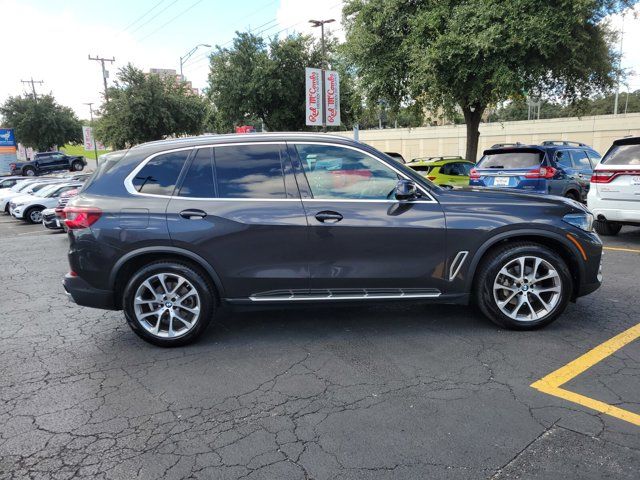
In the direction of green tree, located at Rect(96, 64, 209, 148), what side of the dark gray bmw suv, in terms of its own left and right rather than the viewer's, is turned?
left

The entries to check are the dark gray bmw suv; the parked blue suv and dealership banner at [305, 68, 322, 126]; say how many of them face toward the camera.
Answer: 1

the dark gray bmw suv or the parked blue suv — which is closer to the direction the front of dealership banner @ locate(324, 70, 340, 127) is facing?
the dark gray bmw suv

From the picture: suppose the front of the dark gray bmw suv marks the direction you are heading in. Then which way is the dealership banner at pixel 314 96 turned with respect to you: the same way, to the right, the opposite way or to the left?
to the right

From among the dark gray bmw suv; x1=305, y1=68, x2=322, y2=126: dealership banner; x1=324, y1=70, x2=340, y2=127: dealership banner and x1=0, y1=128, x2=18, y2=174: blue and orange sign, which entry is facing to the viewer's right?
the dark gray bmw suv

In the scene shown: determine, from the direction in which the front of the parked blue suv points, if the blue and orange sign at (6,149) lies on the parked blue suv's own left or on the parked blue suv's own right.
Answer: on the parked blue suv's own left

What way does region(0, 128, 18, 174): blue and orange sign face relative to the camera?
toward the camera

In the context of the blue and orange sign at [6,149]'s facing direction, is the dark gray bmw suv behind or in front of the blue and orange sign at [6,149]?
in front

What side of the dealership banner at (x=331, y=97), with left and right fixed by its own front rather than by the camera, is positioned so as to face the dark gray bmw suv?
front

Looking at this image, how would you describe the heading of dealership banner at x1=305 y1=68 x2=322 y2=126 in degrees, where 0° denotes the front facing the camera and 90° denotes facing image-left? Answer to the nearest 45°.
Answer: approximately 0°

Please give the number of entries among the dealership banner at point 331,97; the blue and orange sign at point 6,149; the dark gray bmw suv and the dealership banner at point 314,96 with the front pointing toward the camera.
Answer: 3

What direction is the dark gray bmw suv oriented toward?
to the viewer's right

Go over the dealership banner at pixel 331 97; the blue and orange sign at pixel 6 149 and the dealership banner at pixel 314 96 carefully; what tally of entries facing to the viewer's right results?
0

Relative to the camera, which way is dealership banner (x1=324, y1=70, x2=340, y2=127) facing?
toward the camera

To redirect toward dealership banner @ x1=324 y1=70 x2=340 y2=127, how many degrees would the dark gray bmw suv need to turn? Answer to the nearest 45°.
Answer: approximately 90° to its left
